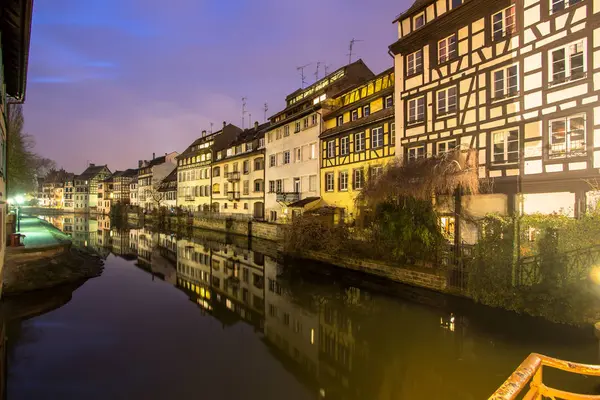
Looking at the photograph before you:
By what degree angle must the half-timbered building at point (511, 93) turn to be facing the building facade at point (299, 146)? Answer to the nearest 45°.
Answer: approximately 90° to its right

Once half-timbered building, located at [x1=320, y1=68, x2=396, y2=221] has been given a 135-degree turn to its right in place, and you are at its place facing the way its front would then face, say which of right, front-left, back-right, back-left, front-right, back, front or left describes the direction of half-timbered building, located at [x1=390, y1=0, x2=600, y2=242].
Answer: back-right

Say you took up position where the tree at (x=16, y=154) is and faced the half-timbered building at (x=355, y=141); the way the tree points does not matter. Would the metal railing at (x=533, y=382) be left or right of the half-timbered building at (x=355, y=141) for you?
right

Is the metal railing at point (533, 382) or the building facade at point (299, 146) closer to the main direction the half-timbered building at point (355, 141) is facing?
the metal railing

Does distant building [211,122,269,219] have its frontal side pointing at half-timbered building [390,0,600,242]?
no

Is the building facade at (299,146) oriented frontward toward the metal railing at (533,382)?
no

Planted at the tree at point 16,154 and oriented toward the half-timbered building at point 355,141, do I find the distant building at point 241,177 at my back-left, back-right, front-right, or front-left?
front-left

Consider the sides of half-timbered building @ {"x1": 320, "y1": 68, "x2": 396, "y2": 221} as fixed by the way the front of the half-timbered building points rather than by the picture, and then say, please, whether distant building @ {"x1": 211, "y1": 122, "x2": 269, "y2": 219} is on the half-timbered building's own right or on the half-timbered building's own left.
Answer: on the half-timbered building's own right

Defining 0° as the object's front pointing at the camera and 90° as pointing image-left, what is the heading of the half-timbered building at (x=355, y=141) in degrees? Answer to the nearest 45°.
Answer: approximately 45°

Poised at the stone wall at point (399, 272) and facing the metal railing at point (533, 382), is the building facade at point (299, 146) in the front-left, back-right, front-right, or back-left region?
back-right

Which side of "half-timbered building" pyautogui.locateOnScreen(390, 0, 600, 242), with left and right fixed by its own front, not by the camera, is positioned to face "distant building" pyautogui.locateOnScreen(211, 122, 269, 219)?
right

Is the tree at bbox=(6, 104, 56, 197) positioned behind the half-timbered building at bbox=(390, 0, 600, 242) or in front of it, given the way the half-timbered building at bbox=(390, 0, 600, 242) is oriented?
in front

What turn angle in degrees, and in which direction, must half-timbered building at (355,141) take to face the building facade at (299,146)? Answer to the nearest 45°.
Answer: approximately 90° to its right

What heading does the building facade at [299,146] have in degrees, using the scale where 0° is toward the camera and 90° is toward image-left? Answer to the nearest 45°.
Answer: approximately 45°

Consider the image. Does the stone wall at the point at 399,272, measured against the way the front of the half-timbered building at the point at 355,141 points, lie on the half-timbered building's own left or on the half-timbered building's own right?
on the half-timbered building's own left

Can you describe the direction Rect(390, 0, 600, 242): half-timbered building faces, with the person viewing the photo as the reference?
facing the viewer and to the left of the viewer

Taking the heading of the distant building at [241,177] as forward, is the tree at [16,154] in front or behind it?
in front

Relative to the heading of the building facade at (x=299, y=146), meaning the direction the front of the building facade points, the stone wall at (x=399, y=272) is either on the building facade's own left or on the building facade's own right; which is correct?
on the building facade's own left
